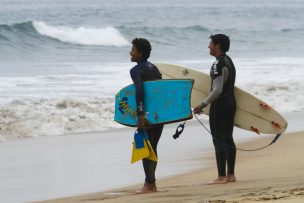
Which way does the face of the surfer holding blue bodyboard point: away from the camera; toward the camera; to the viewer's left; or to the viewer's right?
to the viewer's left

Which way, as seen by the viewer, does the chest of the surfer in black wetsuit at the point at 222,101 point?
to the viewer's left

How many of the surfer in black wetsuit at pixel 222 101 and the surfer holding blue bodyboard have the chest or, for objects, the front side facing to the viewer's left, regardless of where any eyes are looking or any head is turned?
2

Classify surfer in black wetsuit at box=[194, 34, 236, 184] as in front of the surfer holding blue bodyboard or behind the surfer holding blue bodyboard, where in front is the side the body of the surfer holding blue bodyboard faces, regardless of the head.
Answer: behind

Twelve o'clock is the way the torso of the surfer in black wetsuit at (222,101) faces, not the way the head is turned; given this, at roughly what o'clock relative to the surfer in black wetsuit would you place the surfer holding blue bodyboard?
The surfer holding blue bodyboard is roughly at 11 o'clock from the surfer in black wetsuit.

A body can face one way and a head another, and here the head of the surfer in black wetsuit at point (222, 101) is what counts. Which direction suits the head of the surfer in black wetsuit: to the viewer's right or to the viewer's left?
to the viewer's left

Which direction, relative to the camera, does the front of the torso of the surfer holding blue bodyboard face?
to the viewer's left
